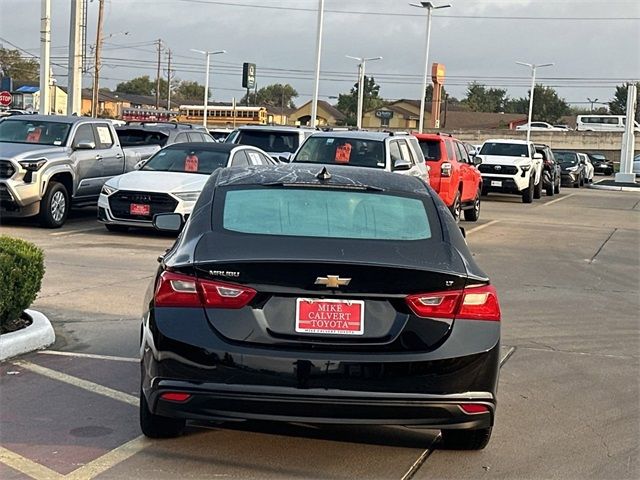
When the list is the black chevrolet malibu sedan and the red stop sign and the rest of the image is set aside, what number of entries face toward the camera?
1

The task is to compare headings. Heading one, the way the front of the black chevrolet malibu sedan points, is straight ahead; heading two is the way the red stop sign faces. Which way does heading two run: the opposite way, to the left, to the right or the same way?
the opposite way

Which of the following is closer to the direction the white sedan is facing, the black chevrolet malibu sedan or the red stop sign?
the black chevrolet malibu sedan

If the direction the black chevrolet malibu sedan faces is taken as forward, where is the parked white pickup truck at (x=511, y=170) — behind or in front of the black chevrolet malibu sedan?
in front

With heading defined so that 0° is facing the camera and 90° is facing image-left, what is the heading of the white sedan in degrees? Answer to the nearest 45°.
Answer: approximately 45°

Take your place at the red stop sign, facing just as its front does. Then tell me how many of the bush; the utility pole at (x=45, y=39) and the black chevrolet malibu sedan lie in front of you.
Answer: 3

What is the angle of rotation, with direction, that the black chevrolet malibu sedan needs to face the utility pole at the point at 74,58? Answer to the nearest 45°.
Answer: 0° — it already faces it

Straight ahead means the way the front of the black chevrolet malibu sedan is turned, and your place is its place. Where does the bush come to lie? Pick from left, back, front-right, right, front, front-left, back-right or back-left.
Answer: front-left

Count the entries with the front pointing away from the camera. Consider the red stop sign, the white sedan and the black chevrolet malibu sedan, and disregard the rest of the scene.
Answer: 1

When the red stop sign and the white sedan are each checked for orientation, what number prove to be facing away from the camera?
0

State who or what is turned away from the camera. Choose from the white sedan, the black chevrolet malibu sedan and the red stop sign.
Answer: the black chevrolet malibu sedan

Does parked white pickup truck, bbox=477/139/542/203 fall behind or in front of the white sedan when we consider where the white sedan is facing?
behind

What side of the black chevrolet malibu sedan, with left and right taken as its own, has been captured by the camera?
back
